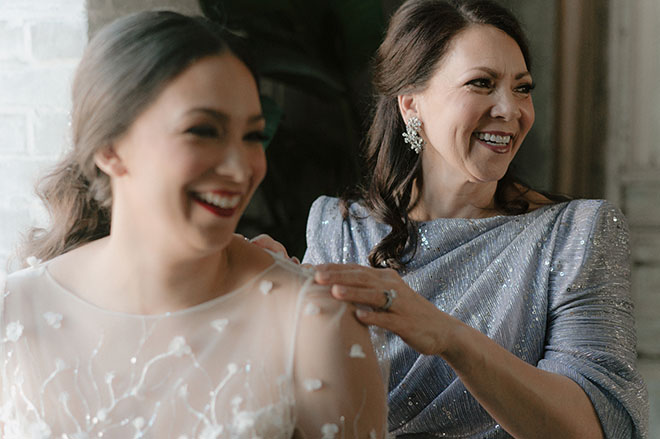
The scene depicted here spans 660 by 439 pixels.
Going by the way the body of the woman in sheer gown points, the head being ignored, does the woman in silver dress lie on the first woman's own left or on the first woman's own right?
on the first woman's own left

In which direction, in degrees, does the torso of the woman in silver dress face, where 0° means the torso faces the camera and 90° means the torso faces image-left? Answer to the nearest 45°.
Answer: approximately 0°

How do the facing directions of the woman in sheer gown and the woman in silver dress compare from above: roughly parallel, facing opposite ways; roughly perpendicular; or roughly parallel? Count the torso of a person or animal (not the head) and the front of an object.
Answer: roughly parallel

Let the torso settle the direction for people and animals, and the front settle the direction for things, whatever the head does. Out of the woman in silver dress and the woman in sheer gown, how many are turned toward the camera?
2

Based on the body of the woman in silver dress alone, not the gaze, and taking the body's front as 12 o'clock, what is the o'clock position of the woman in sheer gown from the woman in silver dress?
The woman in sheer gown is roughly at 1 o'clock from the woman in silver dress.

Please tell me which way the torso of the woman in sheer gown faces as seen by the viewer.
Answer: toward the camera
